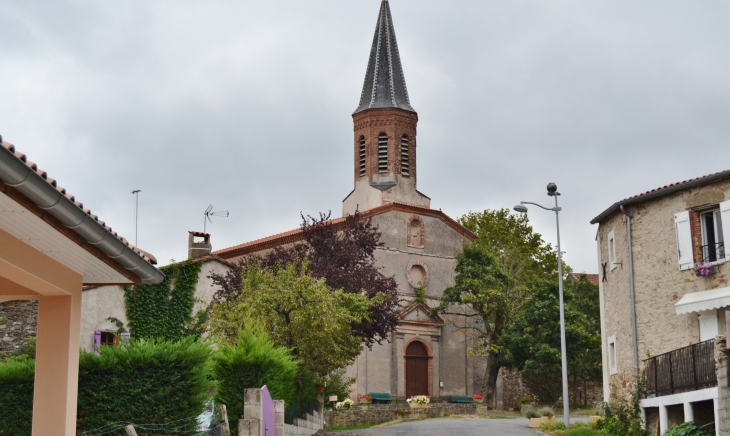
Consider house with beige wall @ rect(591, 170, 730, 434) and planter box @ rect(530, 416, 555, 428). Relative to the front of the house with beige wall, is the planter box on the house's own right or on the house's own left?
on the house's own right

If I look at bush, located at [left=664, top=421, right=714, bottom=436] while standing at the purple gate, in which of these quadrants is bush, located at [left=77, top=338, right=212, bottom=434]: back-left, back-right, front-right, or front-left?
back-right

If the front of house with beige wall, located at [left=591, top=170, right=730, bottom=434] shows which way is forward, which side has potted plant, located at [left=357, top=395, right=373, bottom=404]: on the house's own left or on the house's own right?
on the house's own right

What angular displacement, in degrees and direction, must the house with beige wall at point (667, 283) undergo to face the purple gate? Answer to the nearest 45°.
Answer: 0° — it already faces it

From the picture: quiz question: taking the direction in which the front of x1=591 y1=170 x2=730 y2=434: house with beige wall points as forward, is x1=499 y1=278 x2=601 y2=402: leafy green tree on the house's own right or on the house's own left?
on the house's own right

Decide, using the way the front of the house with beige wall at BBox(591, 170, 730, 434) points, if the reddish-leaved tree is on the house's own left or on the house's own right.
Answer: on the house's own right

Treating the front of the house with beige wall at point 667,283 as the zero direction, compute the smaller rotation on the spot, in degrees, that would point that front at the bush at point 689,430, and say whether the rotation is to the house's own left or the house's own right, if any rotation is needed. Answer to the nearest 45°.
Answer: approximately 45° to the house's own left

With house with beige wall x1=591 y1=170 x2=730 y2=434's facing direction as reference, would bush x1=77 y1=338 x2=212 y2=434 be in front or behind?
in front

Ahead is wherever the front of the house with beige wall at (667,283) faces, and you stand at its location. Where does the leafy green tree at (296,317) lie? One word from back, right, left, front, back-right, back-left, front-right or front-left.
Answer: front-right

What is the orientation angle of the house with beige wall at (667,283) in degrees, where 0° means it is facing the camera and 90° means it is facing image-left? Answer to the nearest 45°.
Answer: approximately 45°

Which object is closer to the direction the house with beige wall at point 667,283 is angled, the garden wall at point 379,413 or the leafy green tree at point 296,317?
the leafy green tree

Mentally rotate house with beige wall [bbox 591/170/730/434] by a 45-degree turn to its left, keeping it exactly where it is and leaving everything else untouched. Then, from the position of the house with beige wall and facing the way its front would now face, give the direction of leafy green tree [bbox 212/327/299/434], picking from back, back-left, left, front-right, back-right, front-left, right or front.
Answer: front-right

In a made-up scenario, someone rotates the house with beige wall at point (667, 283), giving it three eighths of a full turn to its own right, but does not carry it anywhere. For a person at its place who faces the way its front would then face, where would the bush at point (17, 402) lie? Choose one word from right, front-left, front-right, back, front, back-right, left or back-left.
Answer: back-left

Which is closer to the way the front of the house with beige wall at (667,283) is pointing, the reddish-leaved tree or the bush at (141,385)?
the bush

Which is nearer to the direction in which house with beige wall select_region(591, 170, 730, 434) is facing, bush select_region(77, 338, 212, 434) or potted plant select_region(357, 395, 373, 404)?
the bush
